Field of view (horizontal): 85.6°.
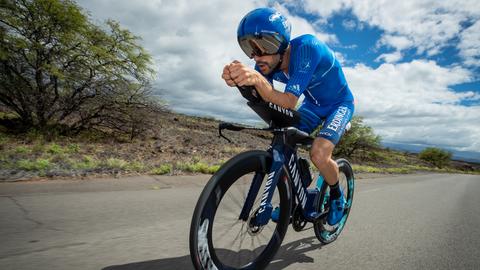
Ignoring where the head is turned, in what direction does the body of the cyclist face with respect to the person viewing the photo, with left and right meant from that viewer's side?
facing the viewer and to the left of the viewer

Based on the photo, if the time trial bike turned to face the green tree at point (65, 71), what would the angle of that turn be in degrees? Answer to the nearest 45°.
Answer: approximately 90° to its right

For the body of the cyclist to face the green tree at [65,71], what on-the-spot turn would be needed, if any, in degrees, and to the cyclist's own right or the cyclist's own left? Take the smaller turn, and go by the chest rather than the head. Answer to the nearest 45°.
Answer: approximately 90° to the cyclist's own right

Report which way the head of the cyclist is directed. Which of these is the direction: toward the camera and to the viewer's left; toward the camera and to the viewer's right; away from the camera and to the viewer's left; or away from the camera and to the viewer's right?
toward the camera and to the viewer's left

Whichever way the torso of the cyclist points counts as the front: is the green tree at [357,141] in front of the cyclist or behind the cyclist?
behind

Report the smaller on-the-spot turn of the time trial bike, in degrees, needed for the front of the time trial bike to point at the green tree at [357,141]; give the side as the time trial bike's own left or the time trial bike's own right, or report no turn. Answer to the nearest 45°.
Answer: approximately 135° to the time trial bike's own right
